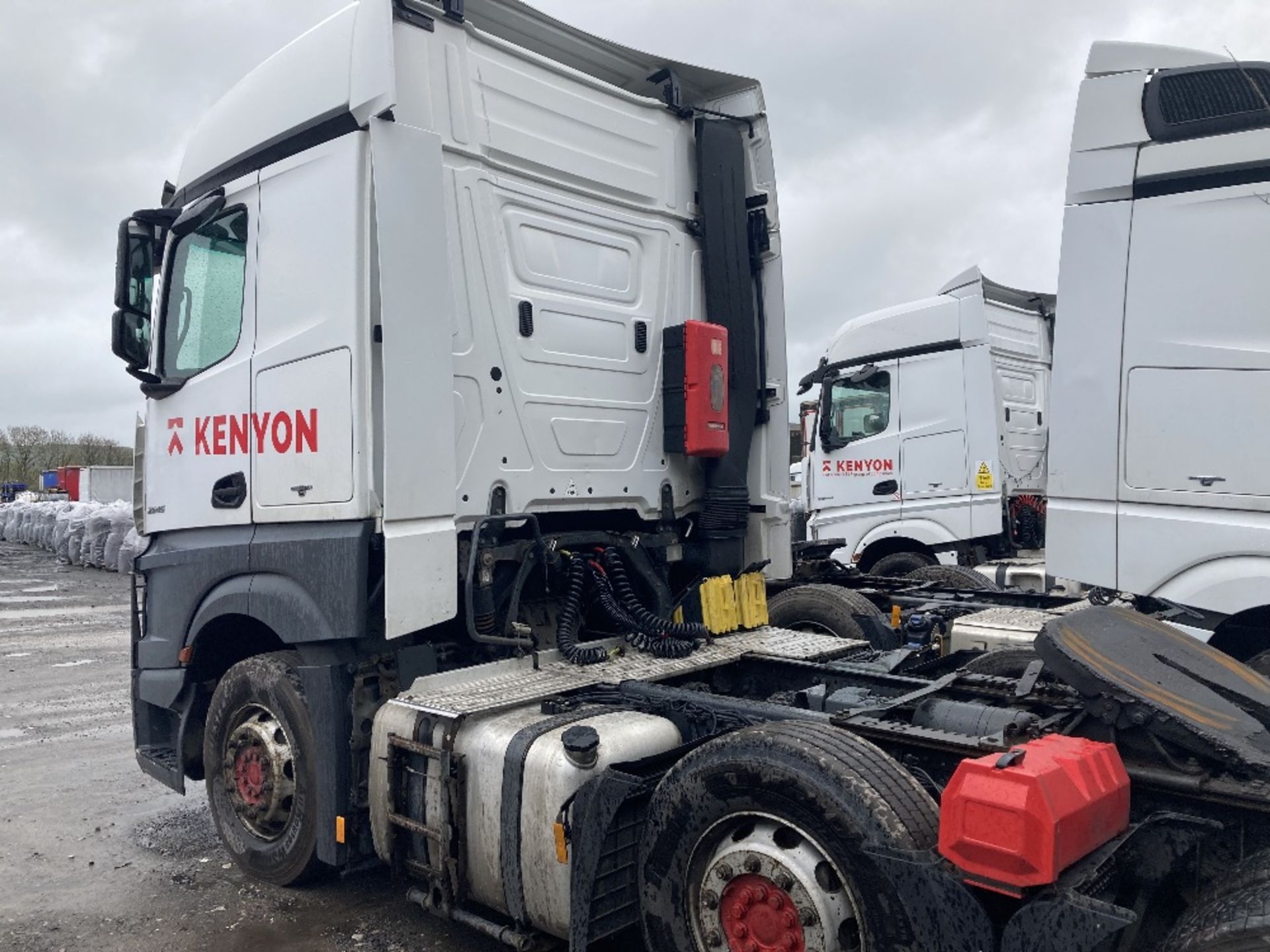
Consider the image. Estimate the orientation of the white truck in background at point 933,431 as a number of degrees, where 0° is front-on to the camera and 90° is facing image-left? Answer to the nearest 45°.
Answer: approximately 135°

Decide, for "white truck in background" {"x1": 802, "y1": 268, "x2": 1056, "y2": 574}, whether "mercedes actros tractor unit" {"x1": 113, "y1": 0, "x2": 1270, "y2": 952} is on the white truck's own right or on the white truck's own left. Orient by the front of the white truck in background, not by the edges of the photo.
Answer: on the white truck's own left

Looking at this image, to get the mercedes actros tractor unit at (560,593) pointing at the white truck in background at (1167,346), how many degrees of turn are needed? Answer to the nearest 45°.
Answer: approximately 135° to its right

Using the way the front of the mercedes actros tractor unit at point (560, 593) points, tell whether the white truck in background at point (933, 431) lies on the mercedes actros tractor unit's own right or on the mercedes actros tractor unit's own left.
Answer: on the mercedes actros tractor unit's own right

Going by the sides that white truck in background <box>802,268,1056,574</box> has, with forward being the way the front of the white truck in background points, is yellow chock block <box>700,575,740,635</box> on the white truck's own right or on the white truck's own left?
on the white truck's own left

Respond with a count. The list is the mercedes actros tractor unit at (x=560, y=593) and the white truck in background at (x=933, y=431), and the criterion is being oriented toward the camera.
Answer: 0

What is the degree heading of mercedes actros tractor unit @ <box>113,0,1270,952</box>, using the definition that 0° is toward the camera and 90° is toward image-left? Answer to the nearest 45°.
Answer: approximately 135°
